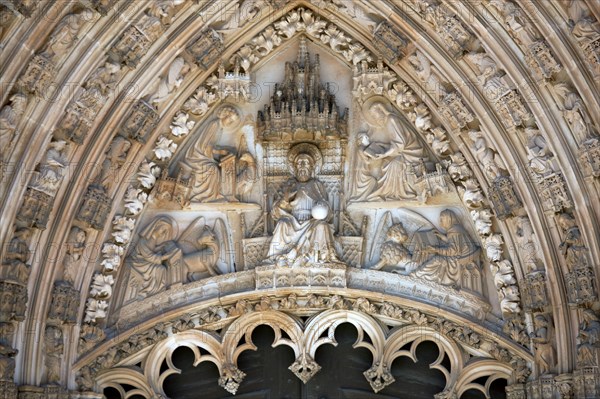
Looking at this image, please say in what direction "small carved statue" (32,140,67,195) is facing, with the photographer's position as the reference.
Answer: facing the viewer and to the right of the viewer

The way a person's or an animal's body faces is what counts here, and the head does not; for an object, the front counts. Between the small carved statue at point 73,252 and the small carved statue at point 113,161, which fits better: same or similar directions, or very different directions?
same or similar directions

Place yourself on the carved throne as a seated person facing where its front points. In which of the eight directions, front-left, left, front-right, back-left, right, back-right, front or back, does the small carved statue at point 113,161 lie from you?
right

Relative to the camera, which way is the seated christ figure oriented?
toward the camera

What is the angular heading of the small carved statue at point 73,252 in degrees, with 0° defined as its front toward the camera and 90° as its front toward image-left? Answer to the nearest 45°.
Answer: approximately 315°

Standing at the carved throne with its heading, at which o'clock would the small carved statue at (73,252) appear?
The small carved statue is roughly at 3 o'clock from the carved throne.

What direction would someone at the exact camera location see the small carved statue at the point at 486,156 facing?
facing the viewer and to the left of the viewer
